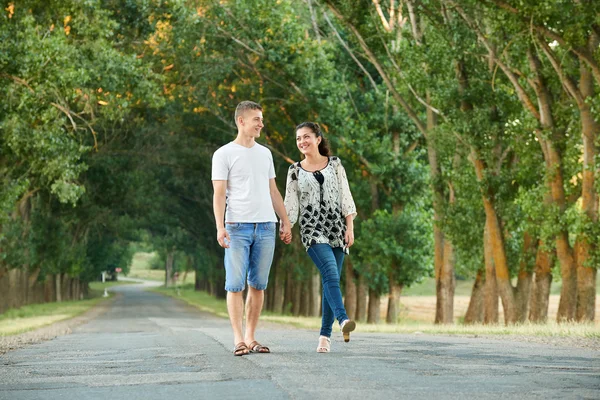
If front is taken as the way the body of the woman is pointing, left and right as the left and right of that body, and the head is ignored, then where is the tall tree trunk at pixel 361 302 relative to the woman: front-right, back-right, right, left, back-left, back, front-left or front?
back

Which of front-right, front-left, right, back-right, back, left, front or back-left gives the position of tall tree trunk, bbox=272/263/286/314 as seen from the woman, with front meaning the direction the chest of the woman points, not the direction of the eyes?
back

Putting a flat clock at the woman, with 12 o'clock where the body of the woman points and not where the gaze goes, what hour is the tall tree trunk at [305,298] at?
The tall tree trunk is roughly at 6 o'clock from the woman.

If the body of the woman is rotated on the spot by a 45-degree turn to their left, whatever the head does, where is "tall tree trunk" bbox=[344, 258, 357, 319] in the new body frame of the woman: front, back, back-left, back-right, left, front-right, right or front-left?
back-left

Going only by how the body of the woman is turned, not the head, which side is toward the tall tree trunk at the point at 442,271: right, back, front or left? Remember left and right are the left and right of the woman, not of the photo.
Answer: back

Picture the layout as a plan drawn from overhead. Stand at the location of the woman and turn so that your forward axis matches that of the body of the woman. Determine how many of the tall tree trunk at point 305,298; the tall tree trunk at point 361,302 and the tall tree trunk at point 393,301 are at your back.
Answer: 3

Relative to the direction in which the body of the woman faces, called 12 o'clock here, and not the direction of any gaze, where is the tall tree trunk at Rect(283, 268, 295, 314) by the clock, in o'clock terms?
The tall tree trunk is roughly at 6 o'clock from the woman.

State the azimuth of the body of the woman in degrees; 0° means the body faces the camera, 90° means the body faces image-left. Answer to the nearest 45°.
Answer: approximately 0°

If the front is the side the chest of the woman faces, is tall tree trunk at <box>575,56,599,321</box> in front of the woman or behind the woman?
behind

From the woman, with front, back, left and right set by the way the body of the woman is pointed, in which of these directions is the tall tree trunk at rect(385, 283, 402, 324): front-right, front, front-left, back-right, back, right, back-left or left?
back

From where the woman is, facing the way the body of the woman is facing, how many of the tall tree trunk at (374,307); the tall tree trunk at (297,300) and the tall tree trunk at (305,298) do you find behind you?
3

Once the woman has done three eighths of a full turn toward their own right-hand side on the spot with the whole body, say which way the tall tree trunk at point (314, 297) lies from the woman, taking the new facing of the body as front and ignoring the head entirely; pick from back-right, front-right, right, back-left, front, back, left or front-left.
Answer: front-right

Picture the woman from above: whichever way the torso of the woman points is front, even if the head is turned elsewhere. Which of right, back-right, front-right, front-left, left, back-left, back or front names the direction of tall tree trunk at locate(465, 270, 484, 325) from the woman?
back
